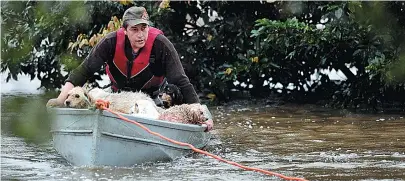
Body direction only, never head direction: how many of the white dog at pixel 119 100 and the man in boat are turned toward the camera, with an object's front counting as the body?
1

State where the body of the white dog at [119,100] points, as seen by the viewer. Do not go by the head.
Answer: to the viewer's left

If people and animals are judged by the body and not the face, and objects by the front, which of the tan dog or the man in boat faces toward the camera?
the man in boat

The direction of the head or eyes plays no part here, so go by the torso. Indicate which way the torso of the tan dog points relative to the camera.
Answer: to the viewer's right

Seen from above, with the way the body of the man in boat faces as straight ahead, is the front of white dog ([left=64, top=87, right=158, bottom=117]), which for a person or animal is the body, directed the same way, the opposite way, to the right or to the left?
to the right

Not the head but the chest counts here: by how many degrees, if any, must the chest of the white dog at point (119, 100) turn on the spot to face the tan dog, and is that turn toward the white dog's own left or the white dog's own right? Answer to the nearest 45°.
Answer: approximately 180°

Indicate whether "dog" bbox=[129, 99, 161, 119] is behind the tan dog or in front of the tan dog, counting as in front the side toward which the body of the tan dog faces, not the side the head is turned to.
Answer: behind

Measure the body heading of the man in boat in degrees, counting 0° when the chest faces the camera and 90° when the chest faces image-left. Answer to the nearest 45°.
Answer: approximately 0°

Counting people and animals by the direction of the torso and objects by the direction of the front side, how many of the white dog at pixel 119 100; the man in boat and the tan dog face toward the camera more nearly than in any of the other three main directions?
1
